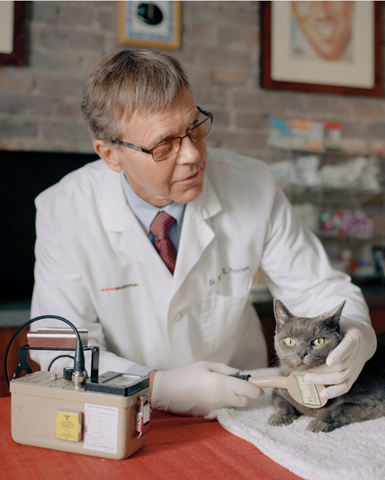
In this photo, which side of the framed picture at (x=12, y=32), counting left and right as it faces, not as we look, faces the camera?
front

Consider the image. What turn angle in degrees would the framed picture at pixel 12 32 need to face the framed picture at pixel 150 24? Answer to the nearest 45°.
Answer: approximately 90° to its left

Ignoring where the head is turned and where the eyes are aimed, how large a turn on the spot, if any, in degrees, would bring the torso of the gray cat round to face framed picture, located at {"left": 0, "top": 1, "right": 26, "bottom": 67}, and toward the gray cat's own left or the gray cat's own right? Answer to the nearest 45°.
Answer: approximately 90° to the gray cat's own right

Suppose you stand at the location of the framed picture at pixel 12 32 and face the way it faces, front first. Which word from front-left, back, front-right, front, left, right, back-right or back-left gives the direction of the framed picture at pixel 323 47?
left

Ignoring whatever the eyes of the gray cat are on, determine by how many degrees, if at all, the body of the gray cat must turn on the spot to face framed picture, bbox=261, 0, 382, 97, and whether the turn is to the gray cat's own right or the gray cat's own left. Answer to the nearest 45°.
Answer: approximately 135° to the gray cat's own right

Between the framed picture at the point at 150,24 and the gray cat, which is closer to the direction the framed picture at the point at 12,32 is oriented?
the gray cat

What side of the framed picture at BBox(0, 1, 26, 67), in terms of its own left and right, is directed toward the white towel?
front

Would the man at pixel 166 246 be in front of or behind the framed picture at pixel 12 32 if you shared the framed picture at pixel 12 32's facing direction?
in front

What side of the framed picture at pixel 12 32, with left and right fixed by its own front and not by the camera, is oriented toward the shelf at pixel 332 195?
left

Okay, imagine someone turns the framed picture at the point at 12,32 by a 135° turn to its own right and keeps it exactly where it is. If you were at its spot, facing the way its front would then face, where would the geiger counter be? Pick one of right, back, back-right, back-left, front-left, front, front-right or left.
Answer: back-left

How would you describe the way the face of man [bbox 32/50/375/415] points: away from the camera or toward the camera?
toward the camera

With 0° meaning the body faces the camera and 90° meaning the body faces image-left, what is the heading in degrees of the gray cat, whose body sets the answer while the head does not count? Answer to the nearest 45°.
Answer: approximately 45°

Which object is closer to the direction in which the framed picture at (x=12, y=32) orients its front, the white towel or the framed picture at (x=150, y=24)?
the white towel
